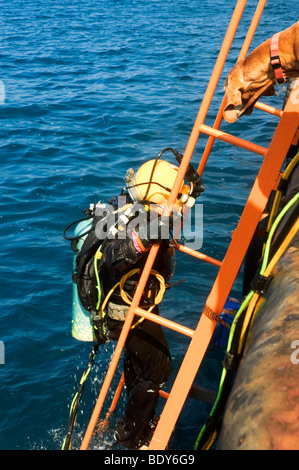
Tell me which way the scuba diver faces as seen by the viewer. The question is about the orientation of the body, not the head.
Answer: to the viewer's right
